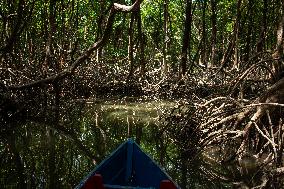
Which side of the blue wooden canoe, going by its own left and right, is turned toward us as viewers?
back

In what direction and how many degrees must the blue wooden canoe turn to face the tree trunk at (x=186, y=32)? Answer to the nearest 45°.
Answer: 0° — it already faces it

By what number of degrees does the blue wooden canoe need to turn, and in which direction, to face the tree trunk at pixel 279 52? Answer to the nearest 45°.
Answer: approximately 45° to its right
